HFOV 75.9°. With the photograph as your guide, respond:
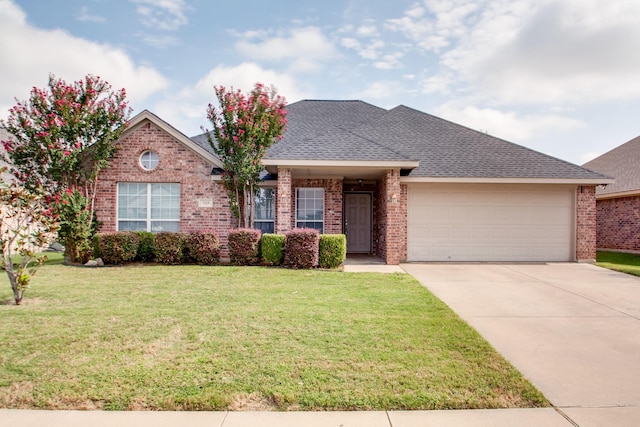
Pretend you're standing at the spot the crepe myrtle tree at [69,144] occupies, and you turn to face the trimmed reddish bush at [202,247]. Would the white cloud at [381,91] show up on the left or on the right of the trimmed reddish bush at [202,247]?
left

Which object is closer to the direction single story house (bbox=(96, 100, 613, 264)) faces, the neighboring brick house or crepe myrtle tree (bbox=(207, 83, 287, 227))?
the crepe myrtle tree

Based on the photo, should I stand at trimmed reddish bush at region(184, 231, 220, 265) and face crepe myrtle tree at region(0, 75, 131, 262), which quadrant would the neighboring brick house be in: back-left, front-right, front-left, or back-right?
back-right

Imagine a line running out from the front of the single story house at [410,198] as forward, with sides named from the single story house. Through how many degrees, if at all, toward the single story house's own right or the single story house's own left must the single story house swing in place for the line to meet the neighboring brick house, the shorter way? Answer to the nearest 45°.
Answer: approximately 135° to the single story house's own left

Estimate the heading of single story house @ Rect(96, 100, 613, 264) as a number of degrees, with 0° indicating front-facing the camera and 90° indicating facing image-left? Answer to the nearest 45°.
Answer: approximately 0°
